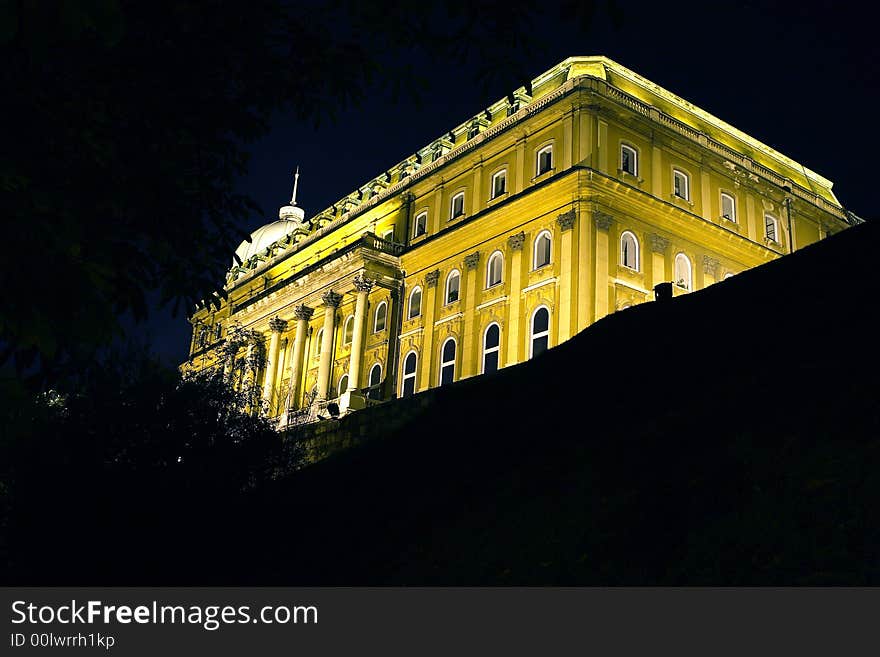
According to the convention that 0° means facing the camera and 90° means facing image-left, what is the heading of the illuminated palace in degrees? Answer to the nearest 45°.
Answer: approximately 45°
